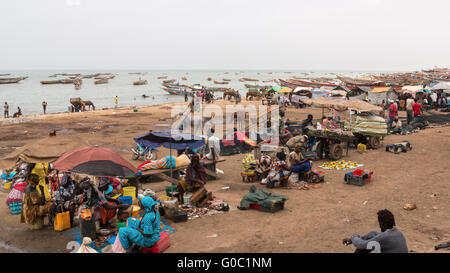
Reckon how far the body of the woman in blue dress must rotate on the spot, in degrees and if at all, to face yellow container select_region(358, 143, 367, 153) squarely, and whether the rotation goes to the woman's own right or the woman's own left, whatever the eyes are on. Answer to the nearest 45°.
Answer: approximately 135° to the woman's own right

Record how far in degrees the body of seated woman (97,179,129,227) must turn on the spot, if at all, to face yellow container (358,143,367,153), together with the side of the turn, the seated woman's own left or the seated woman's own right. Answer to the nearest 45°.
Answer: approximately 45° to the seated woman's own left

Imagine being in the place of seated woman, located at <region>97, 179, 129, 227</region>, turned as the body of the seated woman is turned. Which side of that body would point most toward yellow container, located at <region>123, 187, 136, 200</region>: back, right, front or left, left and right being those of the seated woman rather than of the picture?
left

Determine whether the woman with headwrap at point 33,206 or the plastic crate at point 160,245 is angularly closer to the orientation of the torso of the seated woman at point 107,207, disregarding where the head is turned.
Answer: the plastic crate

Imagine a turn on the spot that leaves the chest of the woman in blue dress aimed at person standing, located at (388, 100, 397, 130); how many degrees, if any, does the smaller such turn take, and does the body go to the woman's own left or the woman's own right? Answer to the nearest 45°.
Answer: approximately 135° to the woman's own right

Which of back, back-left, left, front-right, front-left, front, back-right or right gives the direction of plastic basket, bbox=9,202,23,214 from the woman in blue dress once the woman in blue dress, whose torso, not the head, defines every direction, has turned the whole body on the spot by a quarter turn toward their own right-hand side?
front-left

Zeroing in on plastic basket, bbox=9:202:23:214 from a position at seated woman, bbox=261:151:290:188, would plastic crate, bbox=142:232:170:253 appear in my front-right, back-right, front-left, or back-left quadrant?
front-left

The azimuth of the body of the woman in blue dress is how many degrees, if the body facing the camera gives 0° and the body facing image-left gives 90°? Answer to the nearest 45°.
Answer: approximately 90°
